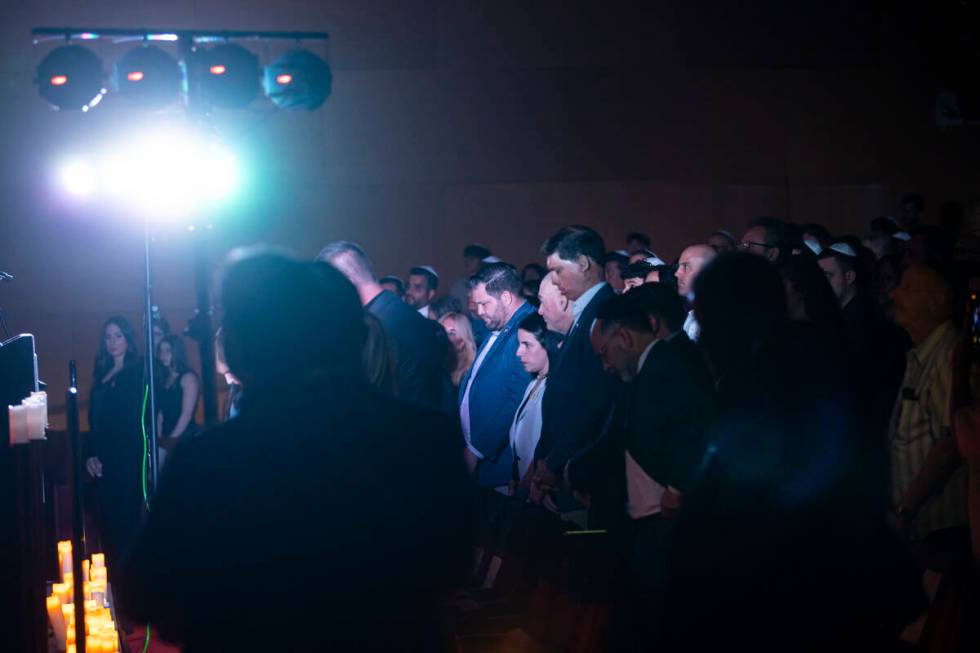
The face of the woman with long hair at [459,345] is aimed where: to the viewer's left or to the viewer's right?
to the viewer's left

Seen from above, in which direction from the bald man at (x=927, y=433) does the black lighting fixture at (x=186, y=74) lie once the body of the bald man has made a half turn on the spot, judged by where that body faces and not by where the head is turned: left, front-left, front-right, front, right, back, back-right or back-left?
back

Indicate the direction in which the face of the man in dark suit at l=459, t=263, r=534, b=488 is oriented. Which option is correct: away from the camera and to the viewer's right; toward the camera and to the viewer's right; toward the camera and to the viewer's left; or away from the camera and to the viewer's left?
toward the camera and to the viewer's left

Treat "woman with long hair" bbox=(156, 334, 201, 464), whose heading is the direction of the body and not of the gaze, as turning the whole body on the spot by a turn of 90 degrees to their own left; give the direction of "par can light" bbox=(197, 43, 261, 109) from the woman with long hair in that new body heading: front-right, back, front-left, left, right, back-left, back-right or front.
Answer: front-right

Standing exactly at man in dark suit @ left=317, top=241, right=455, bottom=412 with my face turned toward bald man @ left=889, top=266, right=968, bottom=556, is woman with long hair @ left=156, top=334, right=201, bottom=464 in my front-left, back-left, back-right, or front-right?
back-left

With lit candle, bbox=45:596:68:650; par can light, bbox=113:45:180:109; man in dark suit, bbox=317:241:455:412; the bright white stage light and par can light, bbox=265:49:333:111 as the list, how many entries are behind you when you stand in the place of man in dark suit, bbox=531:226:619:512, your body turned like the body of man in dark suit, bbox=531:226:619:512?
0

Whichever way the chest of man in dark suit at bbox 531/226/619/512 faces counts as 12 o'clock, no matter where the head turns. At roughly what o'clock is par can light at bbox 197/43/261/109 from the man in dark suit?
The par can light is roughly at 1 o'clock from the man in dark suit.

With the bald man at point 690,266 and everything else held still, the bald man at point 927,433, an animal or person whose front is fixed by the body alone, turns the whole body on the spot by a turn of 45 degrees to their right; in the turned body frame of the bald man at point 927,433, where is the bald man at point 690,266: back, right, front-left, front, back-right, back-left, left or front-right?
front

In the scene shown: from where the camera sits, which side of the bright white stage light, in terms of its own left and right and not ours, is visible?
front

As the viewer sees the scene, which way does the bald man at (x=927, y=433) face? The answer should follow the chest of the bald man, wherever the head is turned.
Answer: to the viewer's left

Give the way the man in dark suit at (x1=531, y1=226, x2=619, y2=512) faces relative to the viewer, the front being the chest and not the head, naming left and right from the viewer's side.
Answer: facing to the left of the viewer

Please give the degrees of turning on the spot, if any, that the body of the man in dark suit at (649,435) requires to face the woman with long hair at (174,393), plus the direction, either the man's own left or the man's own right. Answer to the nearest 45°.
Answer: approximately 45° to the man's own right

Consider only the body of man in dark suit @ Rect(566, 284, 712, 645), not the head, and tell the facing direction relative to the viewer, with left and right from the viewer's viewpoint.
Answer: facing to the left of the viewer

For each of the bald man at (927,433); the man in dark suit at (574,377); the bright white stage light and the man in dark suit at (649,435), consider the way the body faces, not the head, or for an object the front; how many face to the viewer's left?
3

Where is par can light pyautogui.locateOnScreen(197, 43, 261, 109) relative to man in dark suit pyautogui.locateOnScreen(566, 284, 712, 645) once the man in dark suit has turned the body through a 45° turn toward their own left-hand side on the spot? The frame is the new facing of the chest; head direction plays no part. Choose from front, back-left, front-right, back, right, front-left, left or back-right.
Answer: right
